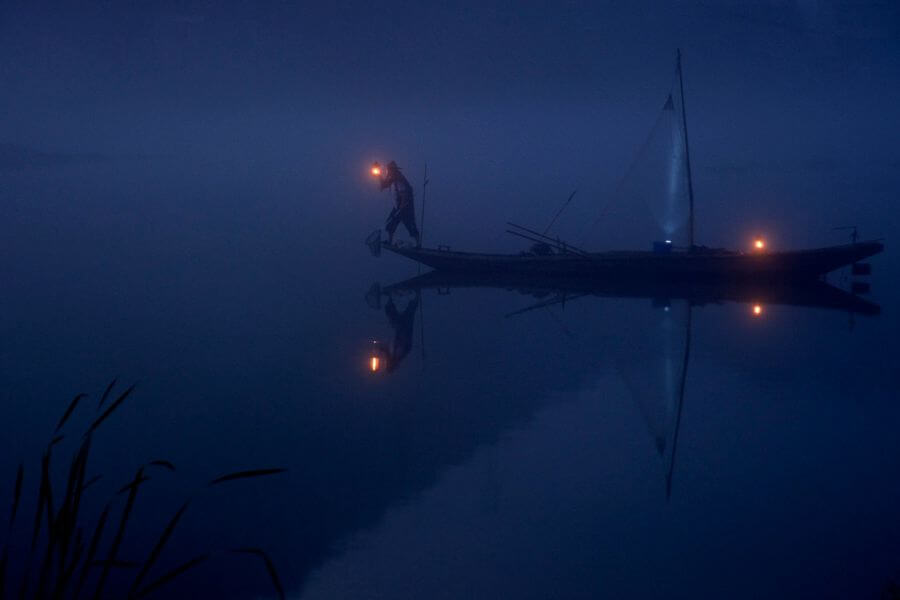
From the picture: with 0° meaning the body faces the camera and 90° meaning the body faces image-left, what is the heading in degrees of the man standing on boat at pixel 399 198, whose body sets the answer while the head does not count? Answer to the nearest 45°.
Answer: approximately 90°

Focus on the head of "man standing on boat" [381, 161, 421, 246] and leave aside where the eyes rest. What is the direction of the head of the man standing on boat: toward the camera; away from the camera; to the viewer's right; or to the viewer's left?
to the viewer's left

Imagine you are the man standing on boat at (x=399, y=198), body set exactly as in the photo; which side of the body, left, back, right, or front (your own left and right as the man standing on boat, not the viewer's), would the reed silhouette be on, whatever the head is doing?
left
